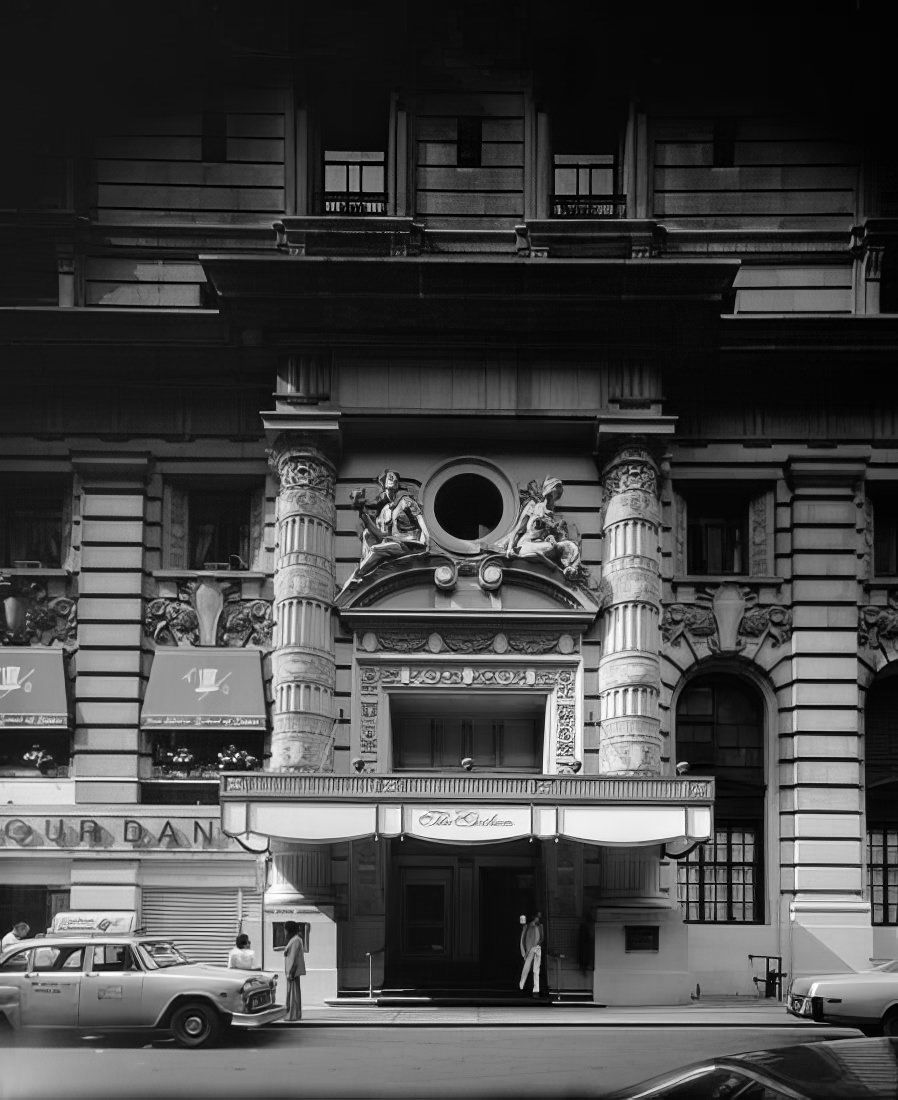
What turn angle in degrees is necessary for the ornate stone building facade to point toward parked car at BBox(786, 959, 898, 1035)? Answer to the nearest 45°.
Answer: approximately 45° to its left

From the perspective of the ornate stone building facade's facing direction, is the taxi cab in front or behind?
in front

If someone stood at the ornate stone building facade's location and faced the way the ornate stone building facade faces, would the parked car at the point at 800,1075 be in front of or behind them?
in front

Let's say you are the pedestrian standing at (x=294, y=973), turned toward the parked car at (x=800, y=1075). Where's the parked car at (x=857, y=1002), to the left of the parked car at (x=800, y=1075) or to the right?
left

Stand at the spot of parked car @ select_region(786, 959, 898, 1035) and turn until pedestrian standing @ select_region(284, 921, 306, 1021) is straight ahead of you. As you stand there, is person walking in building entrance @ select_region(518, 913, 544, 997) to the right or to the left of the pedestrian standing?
right

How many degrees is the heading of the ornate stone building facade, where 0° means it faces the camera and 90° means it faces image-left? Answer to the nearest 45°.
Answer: approximately 0°
